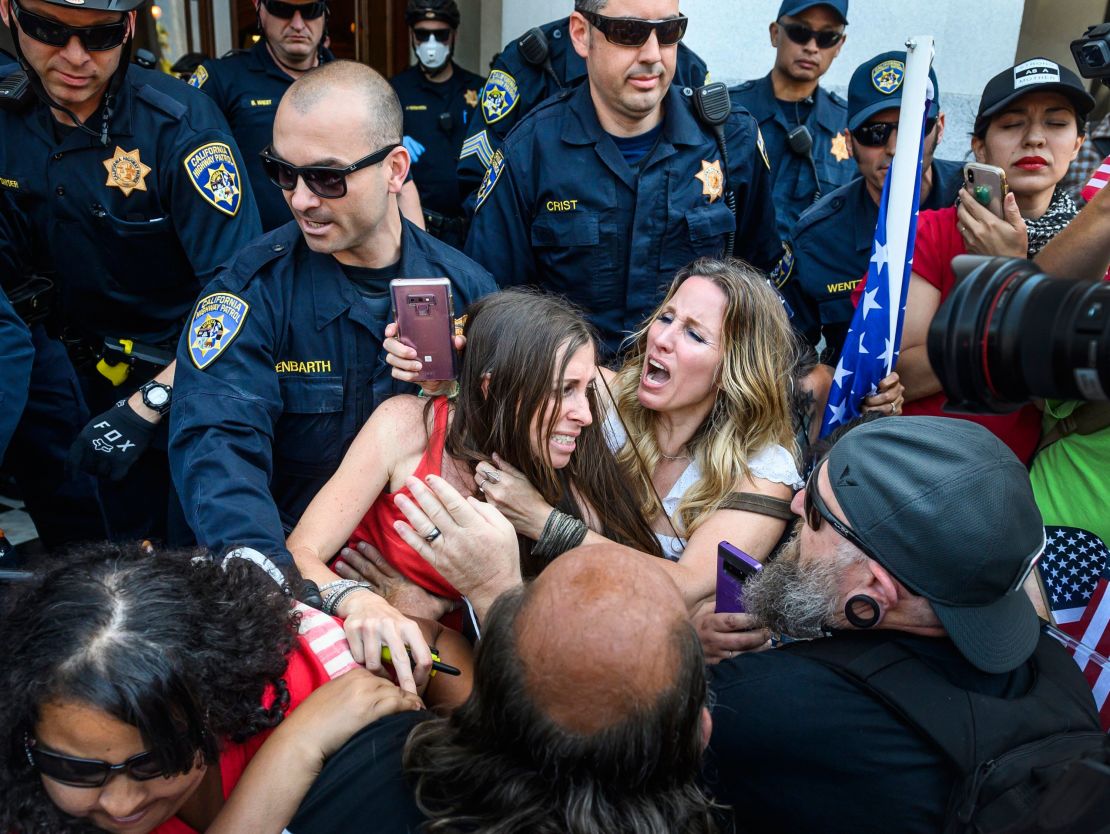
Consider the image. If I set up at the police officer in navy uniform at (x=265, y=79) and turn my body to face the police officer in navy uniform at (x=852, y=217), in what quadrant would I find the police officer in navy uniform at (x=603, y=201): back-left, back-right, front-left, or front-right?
front-right

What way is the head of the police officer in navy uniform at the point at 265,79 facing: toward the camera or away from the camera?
toward the camera

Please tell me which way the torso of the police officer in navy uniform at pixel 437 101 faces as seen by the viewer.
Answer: toward the camera

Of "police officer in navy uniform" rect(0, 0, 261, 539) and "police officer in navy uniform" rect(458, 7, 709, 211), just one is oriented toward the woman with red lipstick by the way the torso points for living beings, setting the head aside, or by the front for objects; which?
"police officer in navy uniform" rect(458, 7, 709, 211)

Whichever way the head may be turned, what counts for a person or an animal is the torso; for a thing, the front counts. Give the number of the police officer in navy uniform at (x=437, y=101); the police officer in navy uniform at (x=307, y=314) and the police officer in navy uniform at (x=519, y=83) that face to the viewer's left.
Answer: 0

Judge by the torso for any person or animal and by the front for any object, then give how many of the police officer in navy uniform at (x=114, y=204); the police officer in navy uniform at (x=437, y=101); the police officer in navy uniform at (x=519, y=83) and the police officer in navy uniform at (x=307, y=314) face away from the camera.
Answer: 0

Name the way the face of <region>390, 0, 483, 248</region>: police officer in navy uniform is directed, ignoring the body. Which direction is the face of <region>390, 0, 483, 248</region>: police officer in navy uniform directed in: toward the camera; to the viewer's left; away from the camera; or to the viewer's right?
toward the camera

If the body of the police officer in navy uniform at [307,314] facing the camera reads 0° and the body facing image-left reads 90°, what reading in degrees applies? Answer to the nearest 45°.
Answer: approximately 315°

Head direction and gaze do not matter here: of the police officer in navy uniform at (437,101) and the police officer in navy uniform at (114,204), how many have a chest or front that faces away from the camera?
0

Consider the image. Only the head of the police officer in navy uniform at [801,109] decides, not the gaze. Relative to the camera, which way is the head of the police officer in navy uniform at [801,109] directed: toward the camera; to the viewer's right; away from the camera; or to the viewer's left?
toward the camera

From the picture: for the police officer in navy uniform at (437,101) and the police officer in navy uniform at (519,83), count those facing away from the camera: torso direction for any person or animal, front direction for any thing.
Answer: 0

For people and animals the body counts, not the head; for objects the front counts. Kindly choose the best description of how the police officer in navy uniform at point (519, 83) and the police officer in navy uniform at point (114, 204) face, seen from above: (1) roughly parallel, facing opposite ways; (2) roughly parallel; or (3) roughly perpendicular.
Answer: roughly perpendicular

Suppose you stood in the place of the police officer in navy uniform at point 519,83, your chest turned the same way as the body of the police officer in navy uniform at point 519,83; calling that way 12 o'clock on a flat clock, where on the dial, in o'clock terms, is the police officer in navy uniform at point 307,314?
the police officer in navy uniform at point 307,314 is roughly at 2 o'clock from the police officer in navy uniform at point 519,83.

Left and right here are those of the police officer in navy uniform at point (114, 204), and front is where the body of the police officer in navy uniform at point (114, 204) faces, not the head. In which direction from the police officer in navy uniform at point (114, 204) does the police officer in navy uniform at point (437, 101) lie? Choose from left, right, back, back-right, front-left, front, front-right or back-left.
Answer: back
